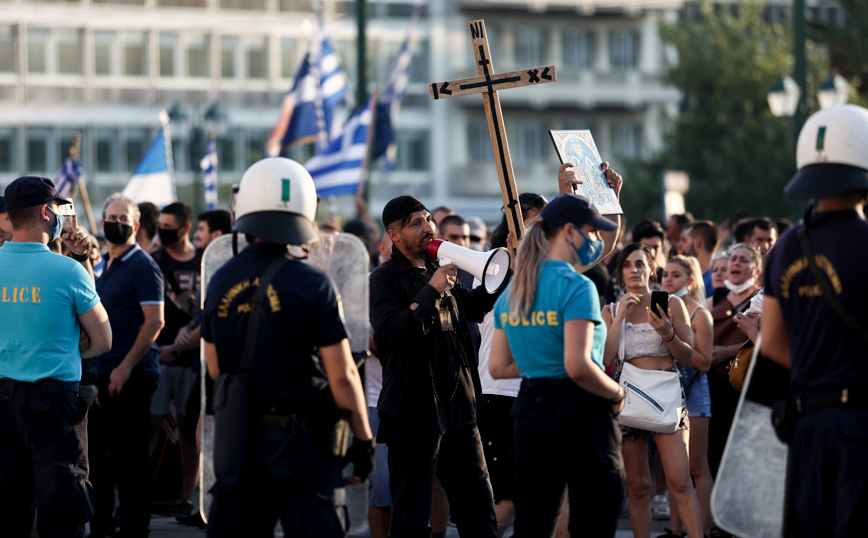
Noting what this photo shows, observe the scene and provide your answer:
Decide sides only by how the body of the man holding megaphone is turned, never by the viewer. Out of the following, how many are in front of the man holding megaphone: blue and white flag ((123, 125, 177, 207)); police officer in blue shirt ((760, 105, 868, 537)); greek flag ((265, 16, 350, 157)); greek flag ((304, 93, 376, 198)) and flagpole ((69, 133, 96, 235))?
1

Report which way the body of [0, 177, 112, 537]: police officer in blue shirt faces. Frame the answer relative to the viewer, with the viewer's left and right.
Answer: facing away from the viewer and to the right of the viewer

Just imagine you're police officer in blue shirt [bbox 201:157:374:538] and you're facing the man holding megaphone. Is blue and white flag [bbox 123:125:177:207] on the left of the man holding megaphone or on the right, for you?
left

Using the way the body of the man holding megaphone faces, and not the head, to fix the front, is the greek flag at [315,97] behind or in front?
behind

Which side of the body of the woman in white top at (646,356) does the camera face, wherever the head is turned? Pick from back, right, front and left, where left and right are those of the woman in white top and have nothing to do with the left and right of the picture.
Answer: front

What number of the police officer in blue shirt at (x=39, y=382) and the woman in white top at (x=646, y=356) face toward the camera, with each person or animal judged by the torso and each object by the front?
1

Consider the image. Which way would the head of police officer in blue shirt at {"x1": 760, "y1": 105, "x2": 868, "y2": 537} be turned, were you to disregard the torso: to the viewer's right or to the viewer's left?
to the viewer's left

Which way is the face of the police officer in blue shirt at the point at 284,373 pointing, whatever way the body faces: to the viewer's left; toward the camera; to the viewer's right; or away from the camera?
away from the camera

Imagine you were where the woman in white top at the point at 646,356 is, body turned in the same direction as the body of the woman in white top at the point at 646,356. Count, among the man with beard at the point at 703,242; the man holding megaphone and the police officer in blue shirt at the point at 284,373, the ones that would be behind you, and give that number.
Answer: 1

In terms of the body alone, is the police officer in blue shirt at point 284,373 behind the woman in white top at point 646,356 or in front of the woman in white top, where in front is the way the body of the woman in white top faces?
in front

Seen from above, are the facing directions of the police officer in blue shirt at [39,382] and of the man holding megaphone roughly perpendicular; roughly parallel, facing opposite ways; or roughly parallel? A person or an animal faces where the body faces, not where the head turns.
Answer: roughly perpendicular
